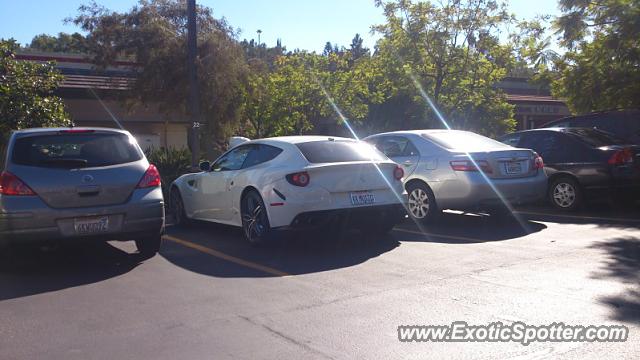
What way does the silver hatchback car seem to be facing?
away from the camera

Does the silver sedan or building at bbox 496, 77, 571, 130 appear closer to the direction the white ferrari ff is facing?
the building

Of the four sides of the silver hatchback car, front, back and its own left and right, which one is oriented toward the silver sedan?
right

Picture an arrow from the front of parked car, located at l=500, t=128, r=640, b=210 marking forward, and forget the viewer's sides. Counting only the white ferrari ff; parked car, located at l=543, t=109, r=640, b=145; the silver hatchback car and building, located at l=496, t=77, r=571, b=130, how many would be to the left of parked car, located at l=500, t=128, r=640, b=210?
2

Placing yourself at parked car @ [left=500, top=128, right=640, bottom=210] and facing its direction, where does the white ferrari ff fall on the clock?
The white ferrari ff is roughly at 9 o'clock from the parked car.

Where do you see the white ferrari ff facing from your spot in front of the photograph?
facing away from the viewer and to the left of the viewer

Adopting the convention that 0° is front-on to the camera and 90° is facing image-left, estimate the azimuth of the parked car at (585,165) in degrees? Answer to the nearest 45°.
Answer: approximately 135°

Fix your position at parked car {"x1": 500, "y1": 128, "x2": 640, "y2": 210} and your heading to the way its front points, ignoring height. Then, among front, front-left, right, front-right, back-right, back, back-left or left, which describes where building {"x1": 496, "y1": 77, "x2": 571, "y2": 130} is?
front-right

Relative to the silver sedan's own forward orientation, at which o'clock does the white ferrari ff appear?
The white ferrari ff is roughly at 9 o'clock from the silver sedan.

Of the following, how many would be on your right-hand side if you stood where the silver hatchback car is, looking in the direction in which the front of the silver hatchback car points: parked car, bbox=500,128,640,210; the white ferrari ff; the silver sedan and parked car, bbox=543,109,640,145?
4

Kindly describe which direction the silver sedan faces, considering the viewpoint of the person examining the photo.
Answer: facing away from the viewer and to the left of the viewer

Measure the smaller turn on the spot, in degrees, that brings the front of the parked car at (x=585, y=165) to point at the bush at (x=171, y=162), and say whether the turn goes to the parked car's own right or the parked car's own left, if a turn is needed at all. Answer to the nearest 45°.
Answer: approximately 45° to the parked car's own left

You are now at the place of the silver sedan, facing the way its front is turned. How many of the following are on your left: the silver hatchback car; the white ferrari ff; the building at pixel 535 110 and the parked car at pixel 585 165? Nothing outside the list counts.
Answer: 2

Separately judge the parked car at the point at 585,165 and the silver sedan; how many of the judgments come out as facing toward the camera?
0

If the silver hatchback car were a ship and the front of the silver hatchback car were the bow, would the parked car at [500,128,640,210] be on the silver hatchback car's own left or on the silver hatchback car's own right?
on the silver hatchback car's own right

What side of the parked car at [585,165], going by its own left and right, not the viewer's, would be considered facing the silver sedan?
left
